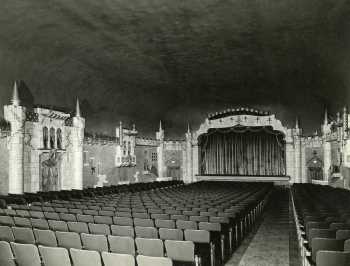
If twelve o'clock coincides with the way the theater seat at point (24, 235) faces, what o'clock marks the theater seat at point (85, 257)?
the theater seat at point (85, 257) is roughly at 4 o'clock from the theater seat at point (24, 235).

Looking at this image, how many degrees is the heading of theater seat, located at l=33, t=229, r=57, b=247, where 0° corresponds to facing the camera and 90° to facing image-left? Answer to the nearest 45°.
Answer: approximately 225°

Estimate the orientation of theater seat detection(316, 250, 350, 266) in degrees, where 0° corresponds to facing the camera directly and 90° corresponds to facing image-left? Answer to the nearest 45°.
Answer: approximately 180°

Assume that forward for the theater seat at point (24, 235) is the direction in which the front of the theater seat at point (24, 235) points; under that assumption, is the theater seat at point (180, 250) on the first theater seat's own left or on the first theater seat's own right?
on the first theater seat's own right

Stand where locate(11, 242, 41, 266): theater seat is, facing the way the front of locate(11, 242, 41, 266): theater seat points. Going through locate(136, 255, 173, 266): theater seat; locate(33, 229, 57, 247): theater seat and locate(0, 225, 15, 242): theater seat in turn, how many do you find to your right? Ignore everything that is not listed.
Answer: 1

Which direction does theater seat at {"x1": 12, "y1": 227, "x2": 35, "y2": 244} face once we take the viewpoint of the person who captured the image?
facing away from the viewer and to the right of the viewer

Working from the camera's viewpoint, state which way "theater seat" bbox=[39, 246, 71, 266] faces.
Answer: facing away from the viewer and to the right of the viewer

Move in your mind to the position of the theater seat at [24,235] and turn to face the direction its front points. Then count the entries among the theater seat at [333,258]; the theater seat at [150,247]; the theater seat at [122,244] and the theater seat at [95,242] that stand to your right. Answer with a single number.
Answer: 4

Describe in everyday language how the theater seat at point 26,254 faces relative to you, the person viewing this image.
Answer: facing away from the viewer and to the right of the viewer

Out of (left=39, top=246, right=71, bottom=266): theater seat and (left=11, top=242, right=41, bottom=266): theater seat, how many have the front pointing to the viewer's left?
0
